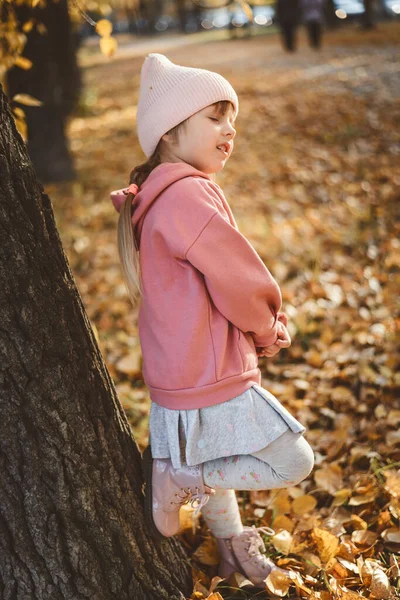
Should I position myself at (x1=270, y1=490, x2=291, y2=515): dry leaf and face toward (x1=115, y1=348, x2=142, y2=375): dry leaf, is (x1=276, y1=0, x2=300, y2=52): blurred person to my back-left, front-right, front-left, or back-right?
front-right

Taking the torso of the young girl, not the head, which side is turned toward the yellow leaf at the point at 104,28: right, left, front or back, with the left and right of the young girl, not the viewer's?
left

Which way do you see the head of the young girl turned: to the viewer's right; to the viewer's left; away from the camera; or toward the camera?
to the viewer's right

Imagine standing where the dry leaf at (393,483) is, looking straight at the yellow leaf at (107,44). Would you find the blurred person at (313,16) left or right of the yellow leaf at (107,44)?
right

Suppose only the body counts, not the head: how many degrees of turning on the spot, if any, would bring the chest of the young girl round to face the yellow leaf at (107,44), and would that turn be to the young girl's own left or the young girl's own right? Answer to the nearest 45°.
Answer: approximately 90° to the young girl's own left

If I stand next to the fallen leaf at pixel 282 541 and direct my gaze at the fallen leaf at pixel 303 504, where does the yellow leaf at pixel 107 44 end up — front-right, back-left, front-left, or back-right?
front-left

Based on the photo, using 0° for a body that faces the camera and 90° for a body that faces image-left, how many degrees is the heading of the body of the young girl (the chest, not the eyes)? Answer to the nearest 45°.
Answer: approximately 270°

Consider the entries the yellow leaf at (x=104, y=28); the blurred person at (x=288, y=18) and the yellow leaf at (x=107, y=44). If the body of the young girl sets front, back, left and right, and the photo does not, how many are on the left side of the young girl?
3

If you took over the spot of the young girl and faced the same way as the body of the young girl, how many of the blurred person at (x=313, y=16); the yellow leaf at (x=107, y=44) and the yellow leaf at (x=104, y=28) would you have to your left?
3
